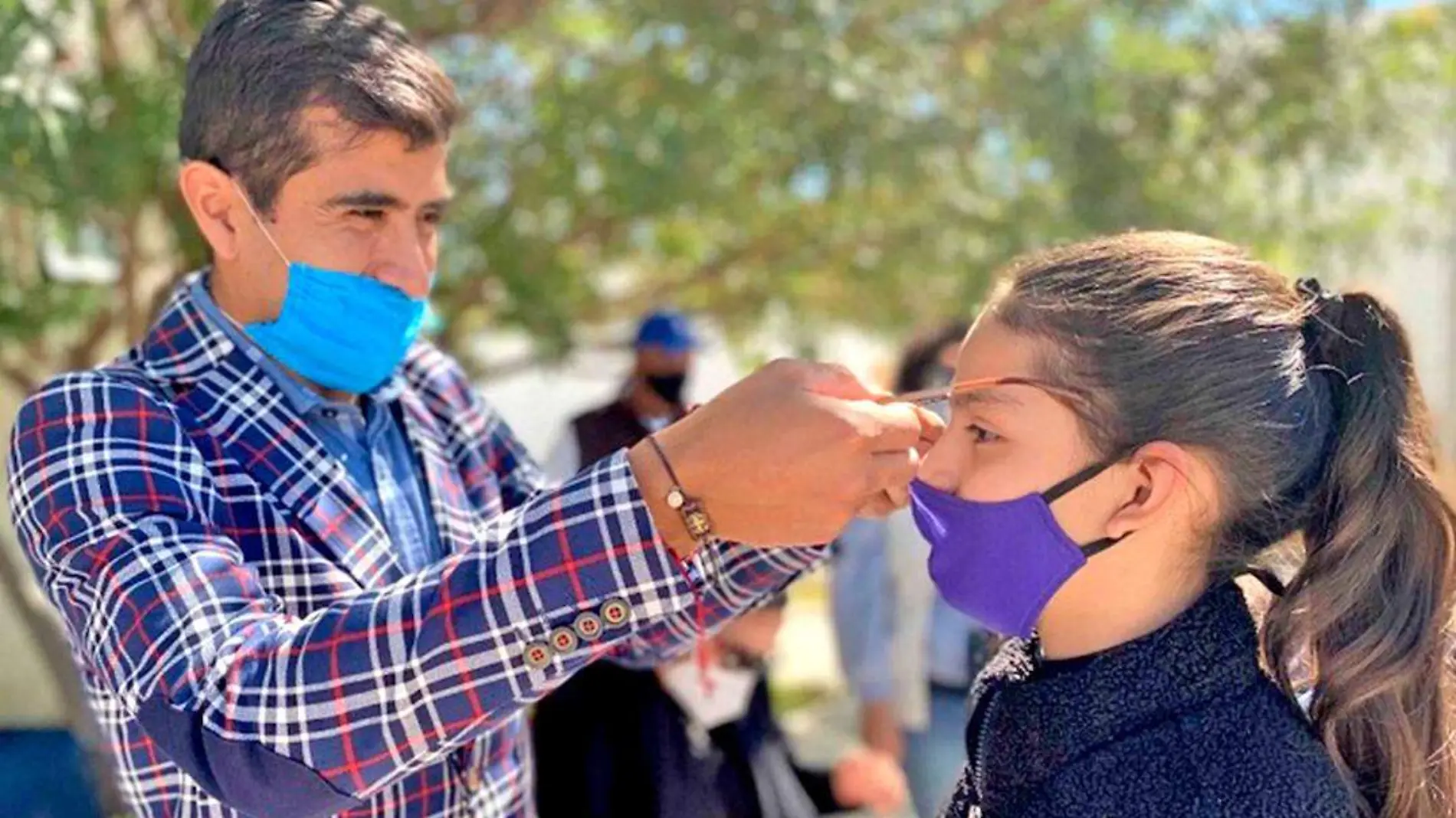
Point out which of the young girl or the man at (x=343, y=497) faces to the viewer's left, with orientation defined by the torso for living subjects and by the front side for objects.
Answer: the young girl

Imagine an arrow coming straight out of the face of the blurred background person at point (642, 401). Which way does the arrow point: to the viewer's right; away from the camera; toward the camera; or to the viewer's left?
toward the camera

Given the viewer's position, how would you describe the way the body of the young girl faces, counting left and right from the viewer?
facing to the left of the viewer

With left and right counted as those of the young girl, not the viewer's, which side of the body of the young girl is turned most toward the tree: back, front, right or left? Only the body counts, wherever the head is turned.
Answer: right

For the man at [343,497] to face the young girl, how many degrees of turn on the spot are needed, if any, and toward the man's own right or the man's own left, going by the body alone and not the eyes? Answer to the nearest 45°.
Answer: approximately 45° to the man's own left

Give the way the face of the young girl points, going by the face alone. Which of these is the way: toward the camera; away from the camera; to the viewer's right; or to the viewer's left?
to the viewer's left

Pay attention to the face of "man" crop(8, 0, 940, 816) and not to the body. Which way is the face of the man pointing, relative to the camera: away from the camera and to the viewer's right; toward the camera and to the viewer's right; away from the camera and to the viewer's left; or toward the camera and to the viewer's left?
toward the camera and to the viewer's right

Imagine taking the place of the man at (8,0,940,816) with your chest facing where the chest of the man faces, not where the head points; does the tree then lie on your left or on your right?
on your left
